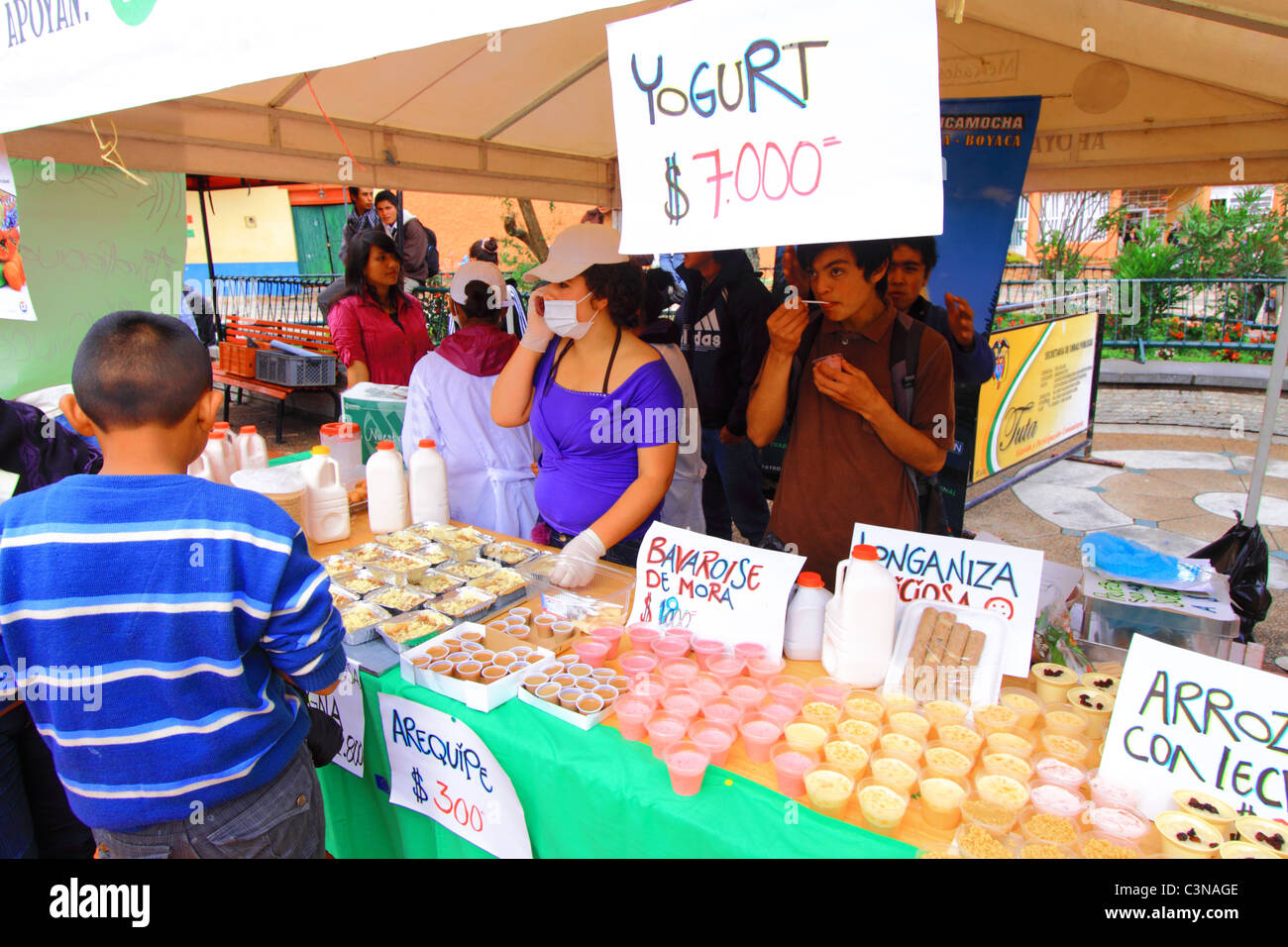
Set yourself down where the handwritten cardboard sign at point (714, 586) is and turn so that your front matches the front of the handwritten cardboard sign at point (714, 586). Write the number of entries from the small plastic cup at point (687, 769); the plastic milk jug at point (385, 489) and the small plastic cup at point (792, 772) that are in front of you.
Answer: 2

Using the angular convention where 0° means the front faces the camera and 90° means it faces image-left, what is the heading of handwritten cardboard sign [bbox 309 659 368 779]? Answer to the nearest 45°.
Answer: approximately 45°

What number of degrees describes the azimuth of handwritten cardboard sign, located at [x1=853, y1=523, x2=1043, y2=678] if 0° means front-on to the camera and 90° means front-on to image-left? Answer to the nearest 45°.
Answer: approximately 0°

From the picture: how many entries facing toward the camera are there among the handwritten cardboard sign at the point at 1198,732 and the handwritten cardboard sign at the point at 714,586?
2

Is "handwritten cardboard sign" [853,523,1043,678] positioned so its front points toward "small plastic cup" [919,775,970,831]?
yes

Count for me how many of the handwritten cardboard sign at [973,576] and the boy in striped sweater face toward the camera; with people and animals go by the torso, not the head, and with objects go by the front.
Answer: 1

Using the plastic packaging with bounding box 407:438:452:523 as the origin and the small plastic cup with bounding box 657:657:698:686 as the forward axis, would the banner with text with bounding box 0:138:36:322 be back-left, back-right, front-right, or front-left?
back-right

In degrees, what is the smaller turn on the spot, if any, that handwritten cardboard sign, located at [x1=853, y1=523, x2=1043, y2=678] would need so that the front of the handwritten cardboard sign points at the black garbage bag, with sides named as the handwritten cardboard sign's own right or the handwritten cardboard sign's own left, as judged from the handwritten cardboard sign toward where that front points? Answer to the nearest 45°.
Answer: approximately 135° to the handwritten cardboard sign's own left

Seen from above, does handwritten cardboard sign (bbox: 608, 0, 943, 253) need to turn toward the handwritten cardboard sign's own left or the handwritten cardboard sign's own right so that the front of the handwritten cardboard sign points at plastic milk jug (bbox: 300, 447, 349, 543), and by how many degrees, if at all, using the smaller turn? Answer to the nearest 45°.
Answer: approximately 135° to the handwritten cardboard sign's own right

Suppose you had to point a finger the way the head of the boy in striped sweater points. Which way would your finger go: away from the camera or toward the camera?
away from the camera

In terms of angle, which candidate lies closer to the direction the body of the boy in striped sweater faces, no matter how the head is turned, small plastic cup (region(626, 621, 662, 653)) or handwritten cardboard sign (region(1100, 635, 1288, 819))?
the small plastic cup

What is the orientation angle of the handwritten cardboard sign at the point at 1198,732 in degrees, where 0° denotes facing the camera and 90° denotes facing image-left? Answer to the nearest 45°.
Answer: approximately 0°

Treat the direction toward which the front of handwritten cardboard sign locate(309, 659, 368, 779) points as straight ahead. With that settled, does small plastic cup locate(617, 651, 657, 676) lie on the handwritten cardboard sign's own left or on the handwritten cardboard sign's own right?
on the handwritten cardboard sign's own left

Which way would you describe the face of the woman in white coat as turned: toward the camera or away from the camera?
away from the camera
